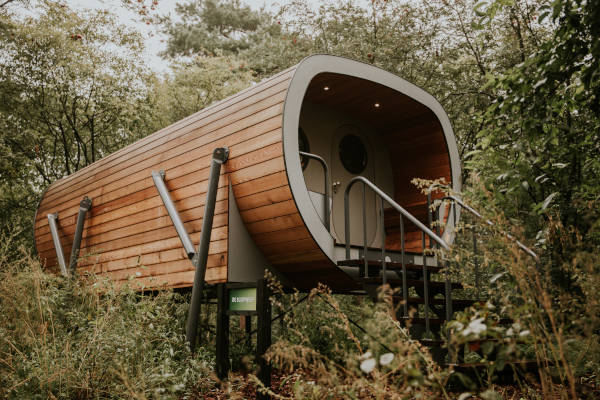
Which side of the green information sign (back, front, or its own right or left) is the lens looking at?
front

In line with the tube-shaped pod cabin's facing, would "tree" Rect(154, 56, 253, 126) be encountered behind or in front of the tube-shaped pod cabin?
behind

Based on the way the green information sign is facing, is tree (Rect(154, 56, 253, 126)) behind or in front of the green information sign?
behind

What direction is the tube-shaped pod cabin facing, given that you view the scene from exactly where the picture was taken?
facing the viewer and to the right of the viewer

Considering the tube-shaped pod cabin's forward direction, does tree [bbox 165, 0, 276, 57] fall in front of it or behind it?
behind

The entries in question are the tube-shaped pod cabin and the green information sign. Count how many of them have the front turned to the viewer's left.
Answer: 0
